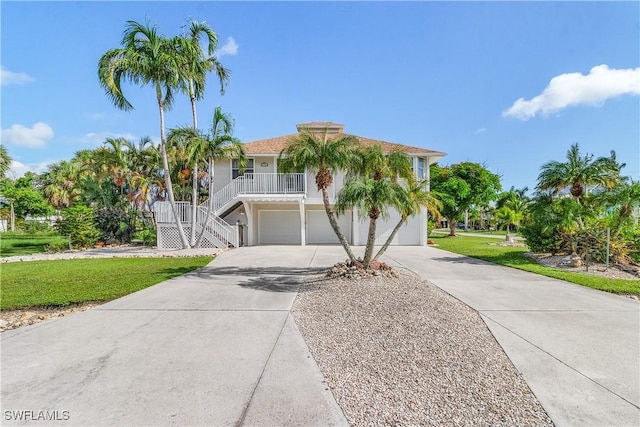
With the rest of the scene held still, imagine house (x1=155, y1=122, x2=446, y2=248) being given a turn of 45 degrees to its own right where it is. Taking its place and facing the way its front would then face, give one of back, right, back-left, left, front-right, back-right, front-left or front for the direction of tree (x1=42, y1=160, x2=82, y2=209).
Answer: right

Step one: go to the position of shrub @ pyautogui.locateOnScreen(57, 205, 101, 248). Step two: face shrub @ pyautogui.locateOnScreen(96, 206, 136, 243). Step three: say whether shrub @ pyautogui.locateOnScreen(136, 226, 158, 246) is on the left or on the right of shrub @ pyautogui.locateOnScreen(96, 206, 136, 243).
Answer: right

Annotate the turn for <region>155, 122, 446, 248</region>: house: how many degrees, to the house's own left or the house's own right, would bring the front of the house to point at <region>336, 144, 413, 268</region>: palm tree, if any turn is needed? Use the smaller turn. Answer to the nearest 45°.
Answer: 0° — it already faces it

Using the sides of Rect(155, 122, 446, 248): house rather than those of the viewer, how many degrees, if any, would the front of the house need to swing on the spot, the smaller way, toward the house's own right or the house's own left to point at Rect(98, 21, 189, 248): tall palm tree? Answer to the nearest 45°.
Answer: approximately 45° to the house's own right

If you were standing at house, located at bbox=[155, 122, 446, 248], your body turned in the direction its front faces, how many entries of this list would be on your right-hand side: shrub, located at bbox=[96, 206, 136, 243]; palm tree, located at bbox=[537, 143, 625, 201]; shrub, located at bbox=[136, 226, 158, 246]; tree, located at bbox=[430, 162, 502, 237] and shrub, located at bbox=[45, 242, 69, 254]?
3

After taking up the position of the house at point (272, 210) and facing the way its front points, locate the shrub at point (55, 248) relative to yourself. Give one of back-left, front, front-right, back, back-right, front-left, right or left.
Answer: right

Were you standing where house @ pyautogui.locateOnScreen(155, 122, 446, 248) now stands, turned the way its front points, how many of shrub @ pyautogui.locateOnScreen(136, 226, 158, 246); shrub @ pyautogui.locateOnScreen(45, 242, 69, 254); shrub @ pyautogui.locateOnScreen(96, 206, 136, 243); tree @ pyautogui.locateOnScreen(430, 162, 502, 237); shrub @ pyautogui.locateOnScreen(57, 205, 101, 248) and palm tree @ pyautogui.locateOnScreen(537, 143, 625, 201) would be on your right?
4

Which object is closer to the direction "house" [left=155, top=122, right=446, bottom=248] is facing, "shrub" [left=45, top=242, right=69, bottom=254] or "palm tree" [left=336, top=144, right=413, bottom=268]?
the palm tree

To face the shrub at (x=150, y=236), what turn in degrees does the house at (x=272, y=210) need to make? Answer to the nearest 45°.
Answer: approximately 90° to its right

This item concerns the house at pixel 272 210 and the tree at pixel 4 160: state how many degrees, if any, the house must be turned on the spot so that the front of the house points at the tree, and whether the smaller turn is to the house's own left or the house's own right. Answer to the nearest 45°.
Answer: approximately 90° to the house's own right

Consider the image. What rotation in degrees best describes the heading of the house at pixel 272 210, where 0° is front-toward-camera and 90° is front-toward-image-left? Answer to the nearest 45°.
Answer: approximately 0°

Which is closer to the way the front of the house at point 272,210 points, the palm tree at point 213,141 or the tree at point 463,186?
the palm tree

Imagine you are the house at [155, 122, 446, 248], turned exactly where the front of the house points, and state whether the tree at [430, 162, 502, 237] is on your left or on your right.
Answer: on your left

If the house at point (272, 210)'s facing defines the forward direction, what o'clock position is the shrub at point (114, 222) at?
The shrub is roughly at 3 o'clock from the house.

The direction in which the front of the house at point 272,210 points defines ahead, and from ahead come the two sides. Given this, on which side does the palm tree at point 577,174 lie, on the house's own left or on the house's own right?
on the house's own left

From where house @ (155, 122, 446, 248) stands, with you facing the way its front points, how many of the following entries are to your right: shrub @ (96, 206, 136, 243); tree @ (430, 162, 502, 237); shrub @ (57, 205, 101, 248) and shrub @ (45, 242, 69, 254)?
3
